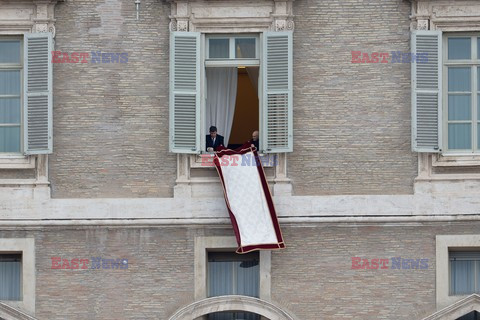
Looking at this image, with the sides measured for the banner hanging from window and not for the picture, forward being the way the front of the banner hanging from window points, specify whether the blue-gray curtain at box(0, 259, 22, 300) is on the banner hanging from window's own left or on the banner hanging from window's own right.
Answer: on the banner hanging from window's own right

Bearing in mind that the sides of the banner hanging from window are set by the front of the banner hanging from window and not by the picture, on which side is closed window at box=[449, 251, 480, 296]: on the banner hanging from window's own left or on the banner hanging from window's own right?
on the banner hanging from window's own left

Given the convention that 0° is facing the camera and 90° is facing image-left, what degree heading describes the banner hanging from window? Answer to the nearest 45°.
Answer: approximately 0°

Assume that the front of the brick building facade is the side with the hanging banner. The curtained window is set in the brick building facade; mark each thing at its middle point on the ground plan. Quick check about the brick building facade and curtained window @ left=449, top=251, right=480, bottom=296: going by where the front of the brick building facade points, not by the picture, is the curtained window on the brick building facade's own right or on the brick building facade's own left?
on the brick building facade's own left

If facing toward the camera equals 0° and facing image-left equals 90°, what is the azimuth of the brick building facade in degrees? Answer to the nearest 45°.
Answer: approximately 0°
